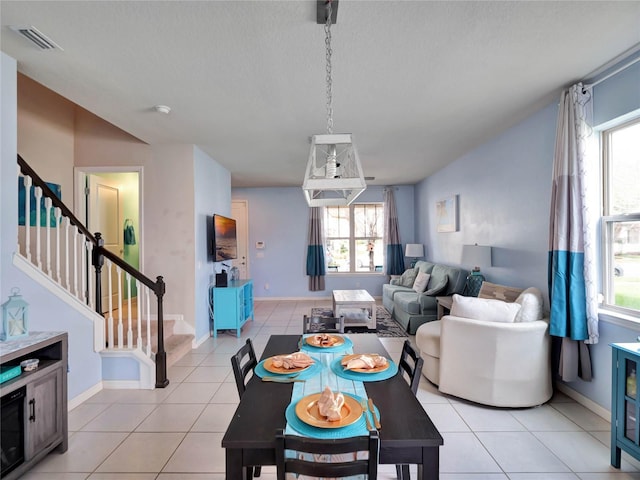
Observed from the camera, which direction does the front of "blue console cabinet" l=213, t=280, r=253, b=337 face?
facing to the right of the viewer

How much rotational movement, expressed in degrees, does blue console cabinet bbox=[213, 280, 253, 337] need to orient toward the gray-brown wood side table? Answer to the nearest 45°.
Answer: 0° — it already faces it

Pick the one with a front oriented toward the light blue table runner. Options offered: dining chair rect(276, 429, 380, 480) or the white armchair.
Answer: the dining chair

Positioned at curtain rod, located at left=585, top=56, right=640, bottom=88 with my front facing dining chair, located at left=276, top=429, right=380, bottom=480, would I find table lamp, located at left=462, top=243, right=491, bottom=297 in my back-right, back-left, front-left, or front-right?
back-right

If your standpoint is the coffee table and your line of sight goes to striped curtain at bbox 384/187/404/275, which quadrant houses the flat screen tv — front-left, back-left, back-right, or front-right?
back-left

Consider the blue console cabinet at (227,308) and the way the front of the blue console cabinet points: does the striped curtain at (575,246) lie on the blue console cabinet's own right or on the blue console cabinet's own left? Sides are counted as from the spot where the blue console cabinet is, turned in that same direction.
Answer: on the blue console cabinet's own right

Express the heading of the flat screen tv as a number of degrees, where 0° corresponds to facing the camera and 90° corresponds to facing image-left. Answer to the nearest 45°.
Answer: approximately 315°

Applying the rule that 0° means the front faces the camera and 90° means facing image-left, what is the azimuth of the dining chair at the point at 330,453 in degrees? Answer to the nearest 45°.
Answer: approximately 180°

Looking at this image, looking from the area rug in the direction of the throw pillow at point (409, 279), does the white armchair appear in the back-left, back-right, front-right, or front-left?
back-right
